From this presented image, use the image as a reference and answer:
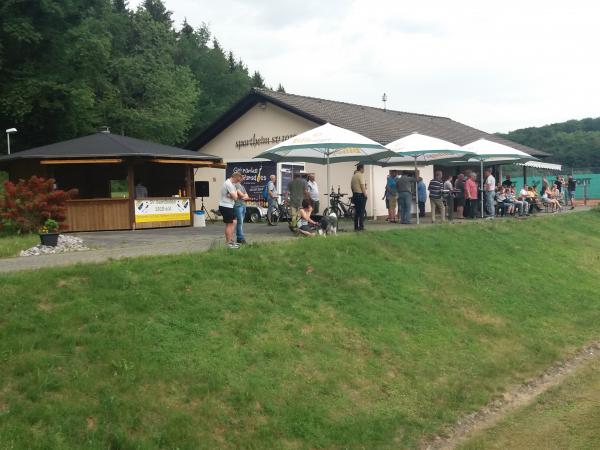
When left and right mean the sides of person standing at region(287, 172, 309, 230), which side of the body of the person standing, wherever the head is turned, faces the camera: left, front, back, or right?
back

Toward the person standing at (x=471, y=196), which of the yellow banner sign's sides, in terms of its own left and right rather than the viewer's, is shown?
left

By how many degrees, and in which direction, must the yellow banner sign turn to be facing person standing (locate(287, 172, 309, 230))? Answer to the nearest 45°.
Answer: approximately 45° to its left

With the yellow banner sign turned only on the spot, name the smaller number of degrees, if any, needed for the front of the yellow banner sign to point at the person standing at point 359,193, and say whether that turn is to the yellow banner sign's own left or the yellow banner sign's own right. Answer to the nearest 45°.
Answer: approximately 45° to the yellow banner sign's own left

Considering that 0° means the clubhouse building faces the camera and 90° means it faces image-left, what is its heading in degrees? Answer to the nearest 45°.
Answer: approximately 45°

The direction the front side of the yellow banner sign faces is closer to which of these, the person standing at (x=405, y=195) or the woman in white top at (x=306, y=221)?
the woman in white top

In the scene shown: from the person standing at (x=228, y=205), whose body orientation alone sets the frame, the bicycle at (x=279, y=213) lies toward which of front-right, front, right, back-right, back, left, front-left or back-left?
left

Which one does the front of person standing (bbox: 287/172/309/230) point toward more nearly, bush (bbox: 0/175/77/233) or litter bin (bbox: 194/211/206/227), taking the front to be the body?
the litter bin

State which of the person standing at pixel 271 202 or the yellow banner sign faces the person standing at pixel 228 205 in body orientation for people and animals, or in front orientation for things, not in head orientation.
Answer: the yellow banner sign
